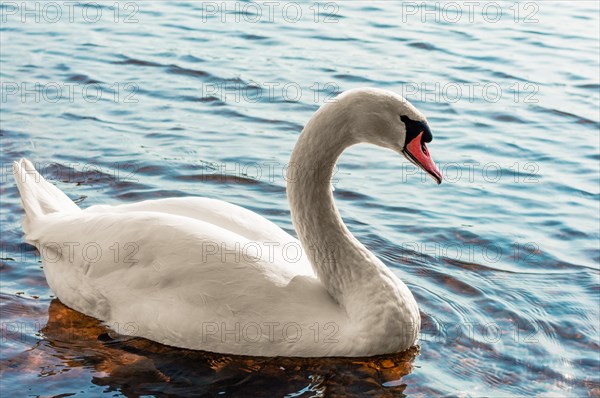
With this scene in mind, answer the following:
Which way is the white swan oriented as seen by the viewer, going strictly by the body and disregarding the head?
to the viewer's right
